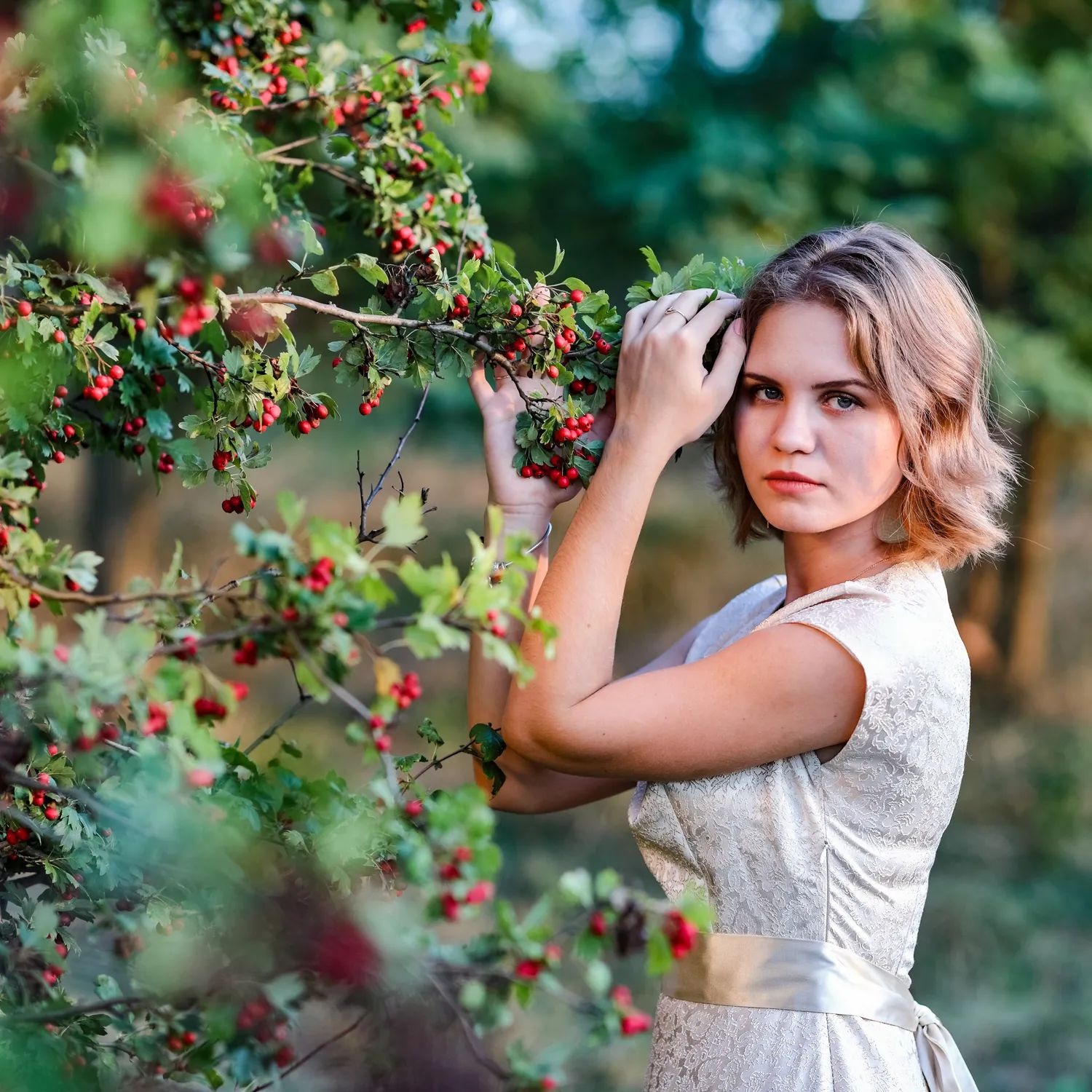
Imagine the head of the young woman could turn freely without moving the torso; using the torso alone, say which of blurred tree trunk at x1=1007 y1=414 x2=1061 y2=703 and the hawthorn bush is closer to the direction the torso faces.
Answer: the hawthorn bush

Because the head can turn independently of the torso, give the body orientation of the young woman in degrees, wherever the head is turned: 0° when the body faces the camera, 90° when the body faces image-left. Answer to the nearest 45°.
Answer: approximately 90°

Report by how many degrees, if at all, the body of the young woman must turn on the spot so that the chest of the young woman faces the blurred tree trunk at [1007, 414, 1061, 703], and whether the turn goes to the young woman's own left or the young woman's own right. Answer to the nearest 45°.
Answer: approximately 90° to the young woman's own right

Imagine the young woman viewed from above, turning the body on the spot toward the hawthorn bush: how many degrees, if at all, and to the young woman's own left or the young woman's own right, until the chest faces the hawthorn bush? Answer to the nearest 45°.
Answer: approximately 45° to the young woman's own left
